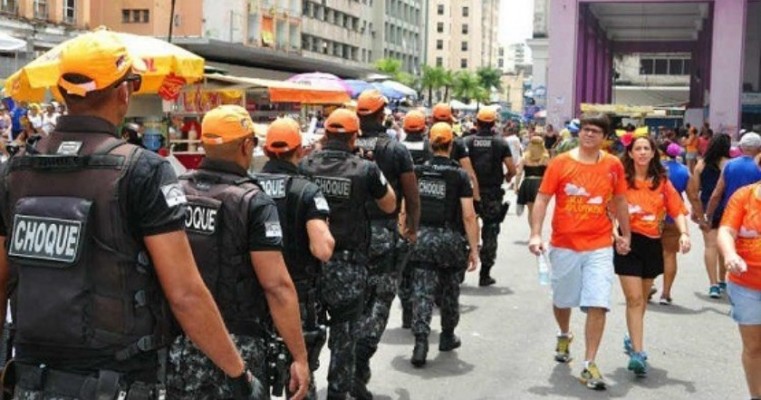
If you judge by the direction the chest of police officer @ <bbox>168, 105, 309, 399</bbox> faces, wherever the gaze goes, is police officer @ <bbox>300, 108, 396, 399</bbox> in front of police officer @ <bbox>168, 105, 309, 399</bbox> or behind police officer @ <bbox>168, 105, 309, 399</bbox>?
in front

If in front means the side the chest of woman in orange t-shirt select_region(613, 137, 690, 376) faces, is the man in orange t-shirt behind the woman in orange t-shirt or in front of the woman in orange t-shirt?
in front

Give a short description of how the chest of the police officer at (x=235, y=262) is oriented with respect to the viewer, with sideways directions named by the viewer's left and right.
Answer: facing away from the viewer and to the right of the viewer

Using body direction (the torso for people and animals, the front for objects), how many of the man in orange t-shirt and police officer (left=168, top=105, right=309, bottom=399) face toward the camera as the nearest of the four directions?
1

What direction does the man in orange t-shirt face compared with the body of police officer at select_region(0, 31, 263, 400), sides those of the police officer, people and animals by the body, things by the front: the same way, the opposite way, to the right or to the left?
the opposite way

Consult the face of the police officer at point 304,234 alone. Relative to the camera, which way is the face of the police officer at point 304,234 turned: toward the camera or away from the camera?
away from the camera

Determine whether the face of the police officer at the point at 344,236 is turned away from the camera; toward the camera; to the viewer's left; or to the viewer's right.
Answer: away from the camera

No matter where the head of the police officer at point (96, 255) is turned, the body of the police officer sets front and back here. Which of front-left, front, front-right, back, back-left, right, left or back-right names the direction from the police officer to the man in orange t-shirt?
front

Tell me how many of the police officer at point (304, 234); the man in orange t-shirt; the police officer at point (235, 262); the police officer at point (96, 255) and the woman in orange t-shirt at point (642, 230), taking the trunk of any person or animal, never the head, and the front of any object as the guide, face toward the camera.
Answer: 2

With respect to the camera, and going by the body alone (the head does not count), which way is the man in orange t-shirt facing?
toward the camera

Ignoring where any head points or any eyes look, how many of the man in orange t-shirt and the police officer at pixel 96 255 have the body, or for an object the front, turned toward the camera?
1

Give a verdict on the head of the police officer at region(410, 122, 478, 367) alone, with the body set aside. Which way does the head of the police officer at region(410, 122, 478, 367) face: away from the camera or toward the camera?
away from the camera

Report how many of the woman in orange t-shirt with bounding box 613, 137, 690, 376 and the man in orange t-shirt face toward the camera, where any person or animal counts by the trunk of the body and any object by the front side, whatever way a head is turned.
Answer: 2
